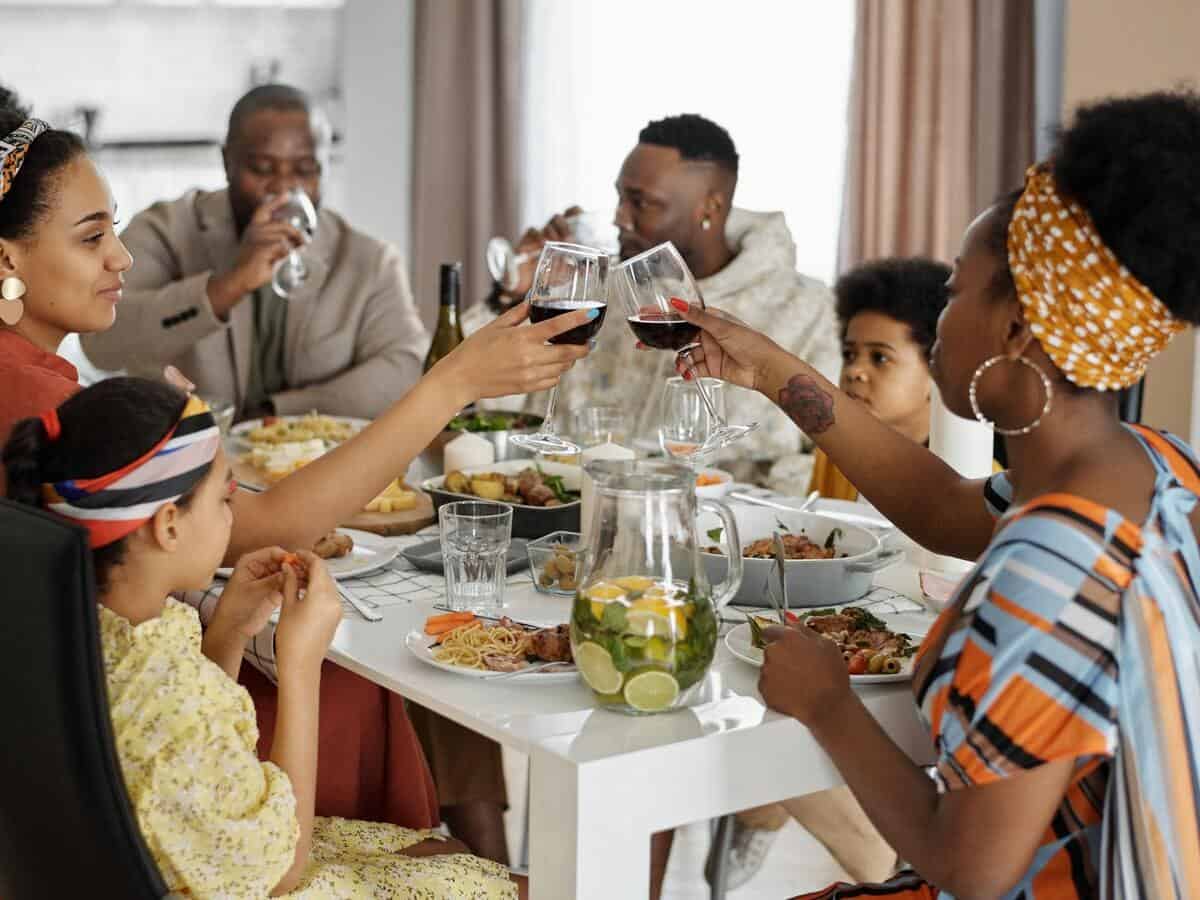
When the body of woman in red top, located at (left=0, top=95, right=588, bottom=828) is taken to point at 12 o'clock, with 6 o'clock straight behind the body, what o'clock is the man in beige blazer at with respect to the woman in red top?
The man in beige blazer is roughly at 9 o'clock from the woman in red top.

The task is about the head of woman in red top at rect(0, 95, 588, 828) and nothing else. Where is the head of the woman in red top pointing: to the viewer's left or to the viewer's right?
to the viewer's right

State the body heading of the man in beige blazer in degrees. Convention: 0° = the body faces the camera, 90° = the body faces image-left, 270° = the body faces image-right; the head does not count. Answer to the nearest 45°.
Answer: approximately 0°

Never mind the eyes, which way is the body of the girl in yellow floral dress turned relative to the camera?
to the viewer's right

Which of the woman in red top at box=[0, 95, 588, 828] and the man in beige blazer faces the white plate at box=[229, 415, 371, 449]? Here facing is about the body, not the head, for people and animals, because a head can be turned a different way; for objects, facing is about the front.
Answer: the man in beige blazer

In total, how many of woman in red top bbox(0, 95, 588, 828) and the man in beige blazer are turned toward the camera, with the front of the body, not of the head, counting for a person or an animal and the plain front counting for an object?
1

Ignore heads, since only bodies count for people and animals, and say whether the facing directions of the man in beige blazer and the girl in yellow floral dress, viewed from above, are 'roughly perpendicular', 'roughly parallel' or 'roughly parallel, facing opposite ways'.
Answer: roughly perpendicular

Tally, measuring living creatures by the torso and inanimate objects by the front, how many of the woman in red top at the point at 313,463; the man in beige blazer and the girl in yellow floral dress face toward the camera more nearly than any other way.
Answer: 1

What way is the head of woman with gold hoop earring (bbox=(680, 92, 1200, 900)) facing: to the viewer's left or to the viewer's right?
to the viewer's left

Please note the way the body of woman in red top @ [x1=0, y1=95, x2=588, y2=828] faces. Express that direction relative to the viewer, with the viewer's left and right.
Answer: facing to the right of the viewer
